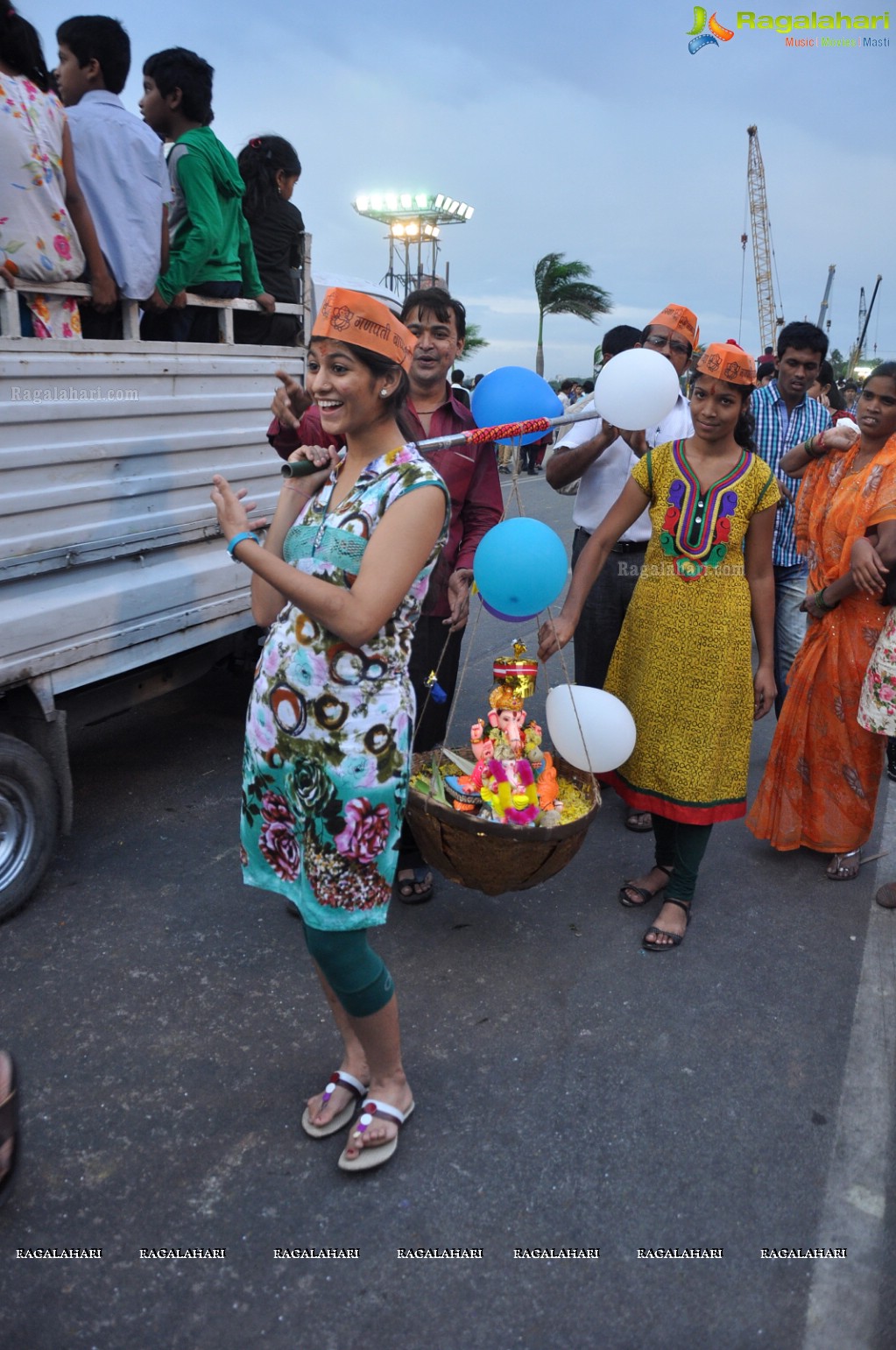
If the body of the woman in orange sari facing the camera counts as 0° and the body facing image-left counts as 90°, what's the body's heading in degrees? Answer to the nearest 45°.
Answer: approximately 45°

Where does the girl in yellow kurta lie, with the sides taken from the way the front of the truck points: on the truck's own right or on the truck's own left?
on the truck's own left

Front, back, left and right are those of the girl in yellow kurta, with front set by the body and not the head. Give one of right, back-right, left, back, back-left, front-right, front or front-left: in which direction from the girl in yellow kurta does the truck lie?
right
